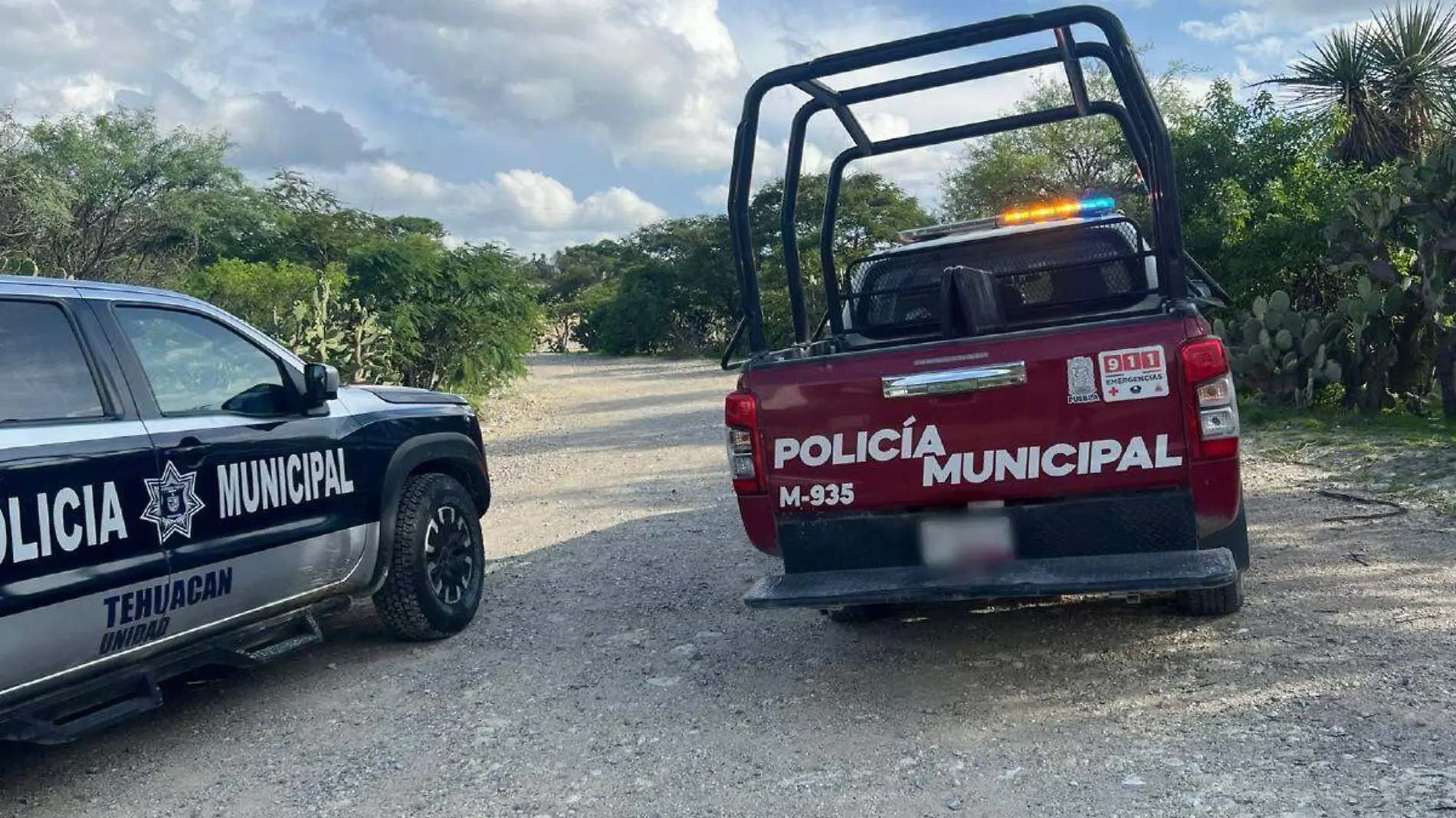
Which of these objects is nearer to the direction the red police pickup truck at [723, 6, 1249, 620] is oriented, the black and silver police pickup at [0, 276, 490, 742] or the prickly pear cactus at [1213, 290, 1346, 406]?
the prickly pear cactus

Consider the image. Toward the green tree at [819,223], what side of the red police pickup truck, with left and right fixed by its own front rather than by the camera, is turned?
front

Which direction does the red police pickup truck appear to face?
away from the camera

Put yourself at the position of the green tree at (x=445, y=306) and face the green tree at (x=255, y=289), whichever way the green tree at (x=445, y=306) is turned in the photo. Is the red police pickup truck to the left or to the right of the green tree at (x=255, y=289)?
left

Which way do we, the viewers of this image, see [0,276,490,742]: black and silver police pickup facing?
facing away from the viewer and to the right of the viewer

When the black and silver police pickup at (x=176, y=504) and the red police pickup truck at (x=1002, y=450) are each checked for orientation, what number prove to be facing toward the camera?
0

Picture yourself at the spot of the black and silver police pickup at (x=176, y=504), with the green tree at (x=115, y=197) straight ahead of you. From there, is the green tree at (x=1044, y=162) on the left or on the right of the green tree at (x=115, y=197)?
right

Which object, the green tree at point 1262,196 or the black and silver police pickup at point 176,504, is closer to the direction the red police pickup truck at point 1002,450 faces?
the green tree

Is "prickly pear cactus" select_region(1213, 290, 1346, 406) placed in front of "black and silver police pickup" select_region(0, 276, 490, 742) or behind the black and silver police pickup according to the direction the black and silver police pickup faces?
in front

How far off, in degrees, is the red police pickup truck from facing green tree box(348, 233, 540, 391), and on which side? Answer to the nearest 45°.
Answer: approximately 45° to its left

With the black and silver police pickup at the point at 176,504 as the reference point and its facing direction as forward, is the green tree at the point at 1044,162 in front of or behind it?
in front
